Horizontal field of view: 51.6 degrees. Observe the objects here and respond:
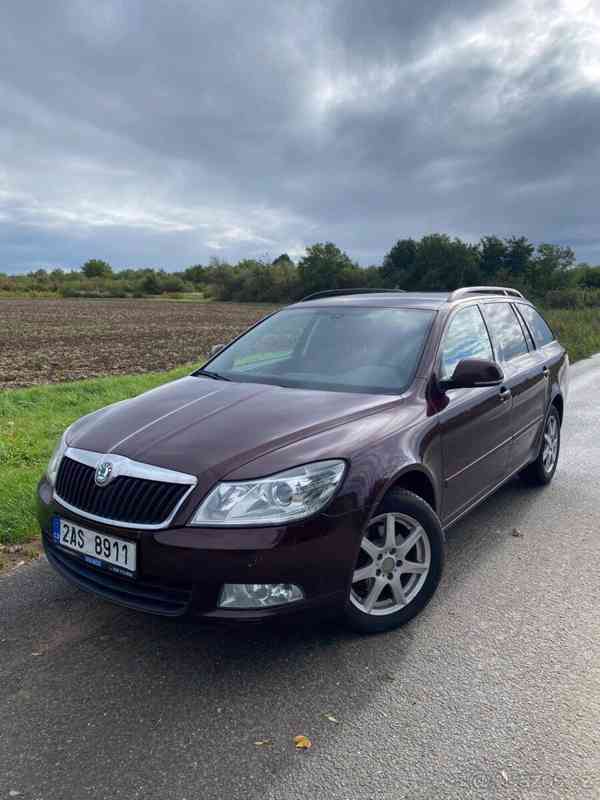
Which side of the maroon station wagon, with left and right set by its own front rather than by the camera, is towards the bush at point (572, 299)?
back

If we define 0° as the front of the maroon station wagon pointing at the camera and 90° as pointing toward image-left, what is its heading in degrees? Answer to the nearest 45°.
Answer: approximately 45°
